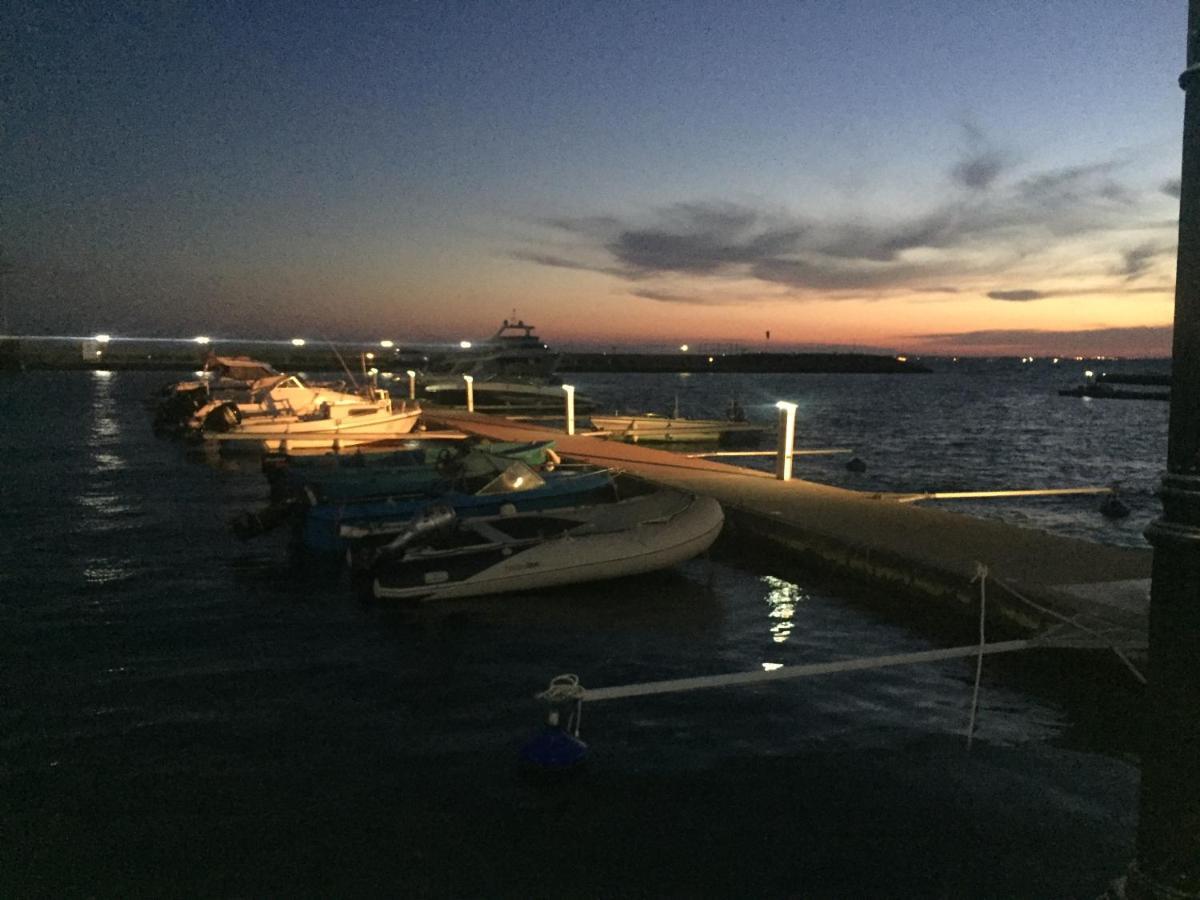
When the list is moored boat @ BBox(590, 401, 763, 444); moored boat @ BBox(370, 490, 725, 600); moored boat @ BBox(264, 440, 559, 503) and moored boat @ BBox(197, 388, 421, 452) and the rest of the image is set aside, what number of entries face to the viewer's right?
3

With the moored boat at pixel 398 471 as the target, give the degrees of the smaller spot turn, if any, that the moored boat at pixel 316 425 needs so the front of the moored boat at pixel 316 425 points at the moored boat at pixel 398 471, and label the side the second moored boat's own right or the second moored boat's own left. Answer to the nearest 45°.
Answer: approximately 90° to the second moored boat's own right

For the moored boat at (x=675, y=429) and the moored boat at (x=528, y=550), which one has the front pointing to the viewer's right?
the moored boat at (x=528, y=550)

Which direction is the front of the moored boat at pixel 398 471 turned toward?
to the viewer's right

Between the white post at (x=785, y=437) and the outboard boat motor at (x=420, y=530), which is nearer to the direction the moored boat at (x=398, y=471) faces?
the white post

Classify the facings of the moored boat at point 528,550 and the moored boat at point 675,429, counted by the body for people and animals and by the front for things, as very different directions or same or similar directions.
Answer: very different directions

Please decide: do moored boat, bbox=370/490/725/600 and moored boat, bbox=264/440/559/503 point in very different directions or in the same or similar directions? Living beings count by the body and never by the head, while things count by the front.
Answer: same or similar directions

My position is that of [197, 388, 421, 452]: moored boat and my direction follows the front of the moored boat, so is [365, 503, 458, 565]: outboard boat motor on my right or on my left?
on my right

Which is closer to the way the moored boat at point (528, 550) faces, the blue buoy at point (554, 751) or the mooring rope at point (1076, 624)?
the mooring rope

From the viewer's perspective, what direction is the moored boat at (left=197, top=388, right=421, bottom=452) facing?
to the viewer's right

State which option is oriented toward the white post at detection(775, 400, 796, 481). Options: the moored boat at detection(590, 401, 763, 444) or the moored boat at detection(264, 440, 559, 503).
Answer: the moored boat at detection(264, 440, 559, 503)

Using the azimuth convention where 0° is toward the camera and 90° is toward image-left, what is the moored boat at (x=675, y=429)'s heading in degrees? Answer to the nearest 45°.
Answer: approximately 90°

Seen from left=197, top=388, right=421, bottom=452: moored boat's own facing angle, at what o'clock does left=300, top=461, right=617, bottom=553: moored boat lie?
left=300, top=461, right=617, bottom=553: moored boat is roughly at 3 o'clock from left=197, top=388, right=421, bottom=452: moored boat.

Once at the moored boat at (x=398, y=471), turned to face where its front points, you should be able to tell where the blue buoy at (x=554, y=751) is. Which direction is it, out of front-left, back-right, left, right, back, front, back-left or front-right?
right

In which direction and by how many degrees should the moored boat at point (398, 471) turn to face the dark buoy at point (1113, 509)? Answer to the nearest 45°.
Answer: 0° — it already faces it

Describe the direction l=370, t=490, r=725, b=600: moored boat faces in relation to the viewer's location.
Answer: facing to the right of the viewer

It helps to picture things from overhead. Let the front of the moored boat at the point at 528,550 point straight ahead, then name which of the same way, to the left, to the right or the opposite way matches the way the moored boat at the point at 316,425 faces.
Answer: the same way

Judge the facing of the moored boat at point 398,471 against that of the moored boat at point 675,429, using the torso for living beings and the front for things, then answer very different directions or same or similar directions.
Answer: very different directions

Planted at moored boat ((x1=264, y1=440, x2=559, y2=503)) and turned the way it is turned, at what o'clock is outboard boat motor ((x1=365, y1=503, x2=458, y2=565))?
The outboard boat motor is roughly at 3 o'clock from the moored boat.

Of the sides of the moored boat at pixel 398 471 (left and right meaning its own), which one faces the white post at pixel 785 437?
front
